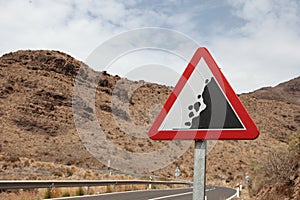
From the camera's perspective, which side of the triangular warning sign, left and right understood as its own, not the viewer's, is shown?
front
